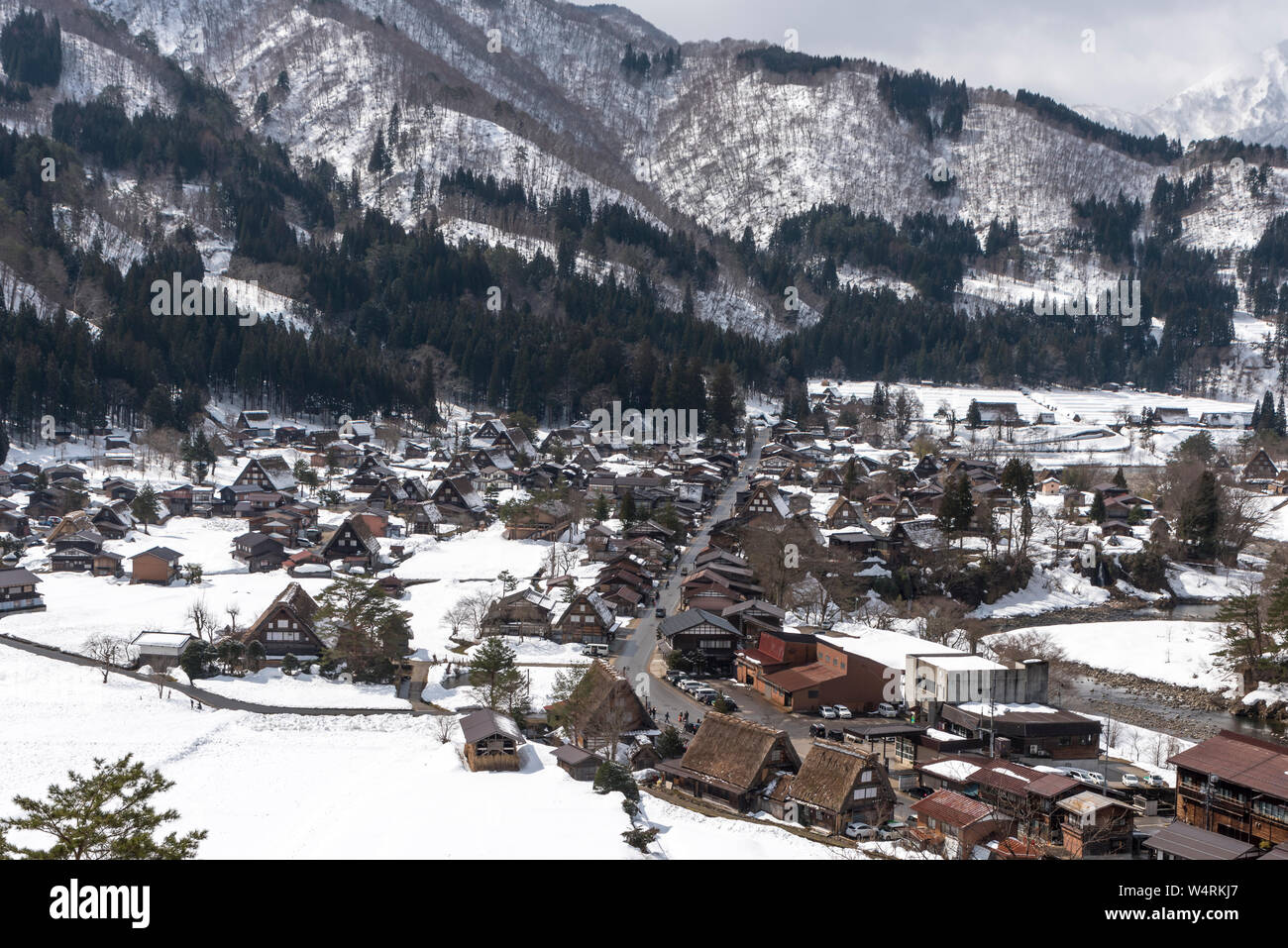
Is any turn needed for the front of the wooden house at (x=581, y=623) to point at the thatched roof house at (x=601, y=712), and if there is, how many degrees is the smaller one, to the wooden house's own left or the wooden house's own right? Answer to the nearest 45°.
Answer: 0° — it already faces it

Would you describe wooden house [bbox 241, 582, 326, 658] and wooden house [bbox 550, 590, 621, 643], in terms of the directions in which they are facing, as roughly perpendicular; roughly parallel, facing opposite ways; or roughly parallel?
roughly parallel

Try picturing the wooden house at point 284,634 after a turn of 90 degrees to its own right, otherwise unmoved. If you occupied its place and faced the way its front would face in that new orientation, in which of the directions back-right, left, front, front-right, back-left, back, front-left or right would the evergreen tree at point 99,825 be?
left

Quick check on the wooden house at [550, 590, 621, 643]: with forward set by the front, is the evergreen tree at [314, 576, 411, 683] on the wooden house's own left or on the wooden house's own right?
on the wooden house's own right

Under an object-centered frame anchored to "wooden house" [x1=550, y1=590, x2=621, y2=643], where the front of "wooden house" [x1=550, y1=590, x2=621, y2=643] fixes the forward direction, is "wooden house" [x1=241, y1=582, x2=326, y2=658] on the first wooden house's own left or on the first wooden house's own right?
on the first wooden house's own right

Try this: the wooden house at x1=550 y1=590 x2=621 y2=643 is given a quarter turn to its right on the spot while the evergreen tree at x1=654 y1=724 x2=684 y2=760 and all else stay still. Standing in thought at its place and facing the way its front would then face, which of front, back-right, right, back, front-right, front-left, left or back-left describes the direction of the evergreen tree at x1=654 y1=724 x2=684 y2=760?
left

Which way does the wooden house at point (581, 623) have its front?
toward the camera

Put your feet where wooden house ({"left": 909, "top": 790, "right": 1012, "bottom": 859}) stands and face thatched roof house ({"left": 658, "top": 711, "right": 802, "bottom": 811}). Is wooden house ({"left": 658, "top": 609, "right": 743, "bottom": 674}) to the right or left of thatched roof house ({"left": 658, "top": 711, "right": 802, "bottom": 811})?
right

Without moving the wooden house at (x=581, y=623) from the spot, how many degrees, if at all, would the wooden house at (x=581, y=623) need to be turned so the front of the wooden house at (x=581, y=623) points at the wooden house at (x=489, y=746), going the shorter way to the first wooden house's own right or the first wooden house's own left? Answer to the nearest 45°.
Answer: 0° — it already faces it

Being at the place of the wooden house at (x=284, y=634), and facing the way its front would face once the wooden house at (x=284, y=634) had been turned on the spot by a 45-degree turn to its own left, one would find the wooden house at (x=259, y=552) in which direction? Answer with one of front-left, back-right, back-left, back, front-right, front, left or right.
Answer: back-left

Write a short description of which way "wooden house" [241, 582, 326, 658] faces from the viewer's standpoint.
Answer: facing the viewer

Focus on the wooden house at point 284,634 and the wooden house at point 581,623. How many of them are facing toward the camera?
2

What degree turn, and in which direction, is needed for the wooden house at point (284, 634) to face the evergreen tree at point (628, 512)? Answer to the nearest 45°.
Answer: approximately 135° to its left
